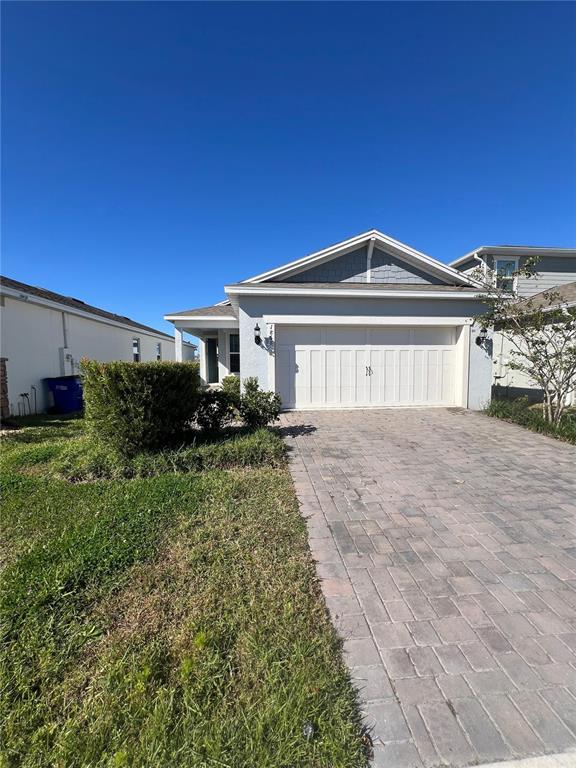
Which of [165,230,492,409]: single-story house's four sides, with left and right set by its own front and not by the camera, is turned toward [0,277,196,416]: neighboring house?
right

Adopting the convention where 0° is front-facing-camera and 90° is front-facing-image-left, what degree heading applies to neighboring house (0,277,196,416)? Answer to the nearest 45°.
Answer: approximately 45°

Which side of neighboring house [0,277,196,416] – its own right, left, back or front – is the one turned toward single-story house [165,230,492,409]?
left

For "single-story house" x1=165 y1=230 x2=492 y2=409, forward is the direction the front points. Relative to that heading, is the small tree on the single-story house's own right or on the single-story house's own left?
on the single-story house's own left

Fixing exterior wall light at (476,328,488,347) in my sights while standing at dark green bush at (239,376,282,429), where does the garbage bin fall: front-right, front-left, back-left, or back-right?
back-left

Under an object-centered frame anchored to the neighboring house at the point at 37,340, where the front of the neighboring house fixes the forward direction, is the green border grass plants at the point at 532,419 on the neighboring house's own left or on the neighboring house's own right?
on the neighboring house's own left
